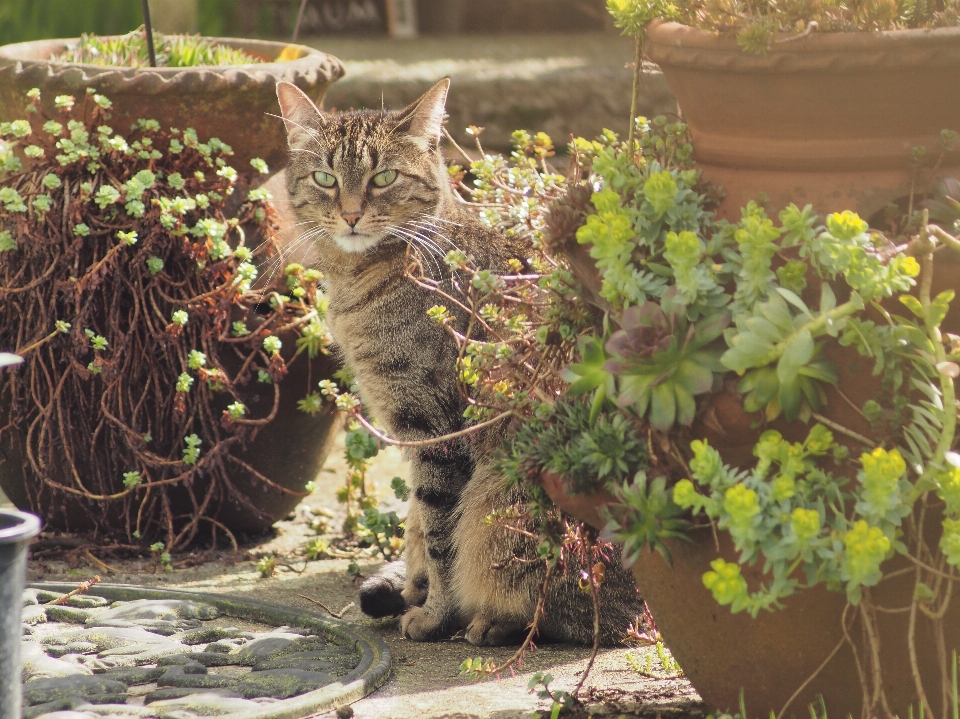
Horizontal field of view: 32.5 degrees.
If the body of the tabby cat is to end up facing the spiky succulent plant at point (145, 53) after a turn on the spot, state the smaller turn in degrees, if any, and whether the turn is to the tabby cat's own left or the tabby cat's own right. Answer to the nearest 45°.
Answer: approximately 90° to the tabby cat's own right

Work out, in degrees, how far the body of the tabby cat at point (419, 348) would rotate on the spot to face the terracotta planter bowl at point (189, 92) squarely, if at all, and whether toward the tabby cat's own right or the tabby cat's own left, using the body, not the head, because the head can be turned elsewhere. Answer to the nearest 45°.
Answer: approximately 90° to the tabby cat's own right

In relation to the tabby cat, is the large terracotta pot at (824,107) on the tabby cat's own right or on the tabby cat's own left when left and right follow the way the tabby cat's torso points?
on the tabby cat's own left

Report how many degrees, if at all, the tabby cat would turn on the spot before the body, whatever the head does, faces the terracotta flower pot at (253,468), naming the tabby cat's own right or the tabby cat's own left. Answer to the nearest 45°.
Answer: approximately 90° to the tabby cat's own right

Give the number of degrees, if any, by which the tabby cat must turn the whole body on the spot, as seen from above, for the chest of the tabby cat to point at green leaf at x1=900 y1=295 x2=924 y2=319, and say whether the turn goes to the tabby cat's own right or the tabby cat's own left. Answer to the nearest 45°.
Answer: approximately 90° to the tabby cat's own left

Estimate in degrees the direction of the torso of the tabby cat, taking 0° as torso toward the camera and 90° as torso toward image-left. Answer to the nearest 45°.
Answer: approximately 45°

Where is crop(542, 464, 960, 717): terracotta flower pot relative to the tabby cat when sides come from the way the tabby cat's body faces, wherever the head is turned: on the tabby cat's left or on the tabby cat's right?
on the tabby cat's left
